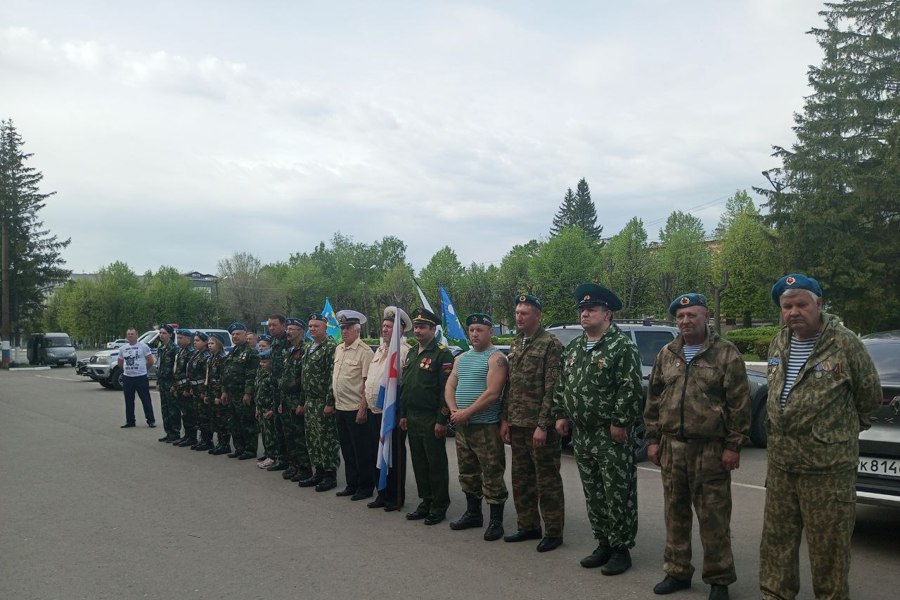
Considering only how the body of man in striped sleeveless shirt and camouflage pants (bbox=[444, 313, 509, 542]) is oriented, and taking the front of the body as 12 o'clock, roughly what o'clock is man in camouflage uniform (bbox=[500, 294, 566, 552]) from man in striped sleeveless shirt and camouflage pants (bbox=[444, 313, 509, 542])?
man in camouflage uniform (bbox=[500, 294, 566, 552]) is roughly at 9 o'clock from man in striped sleeveless shirt and camouflage pants (bbox=[444, 313, 509, 542]).

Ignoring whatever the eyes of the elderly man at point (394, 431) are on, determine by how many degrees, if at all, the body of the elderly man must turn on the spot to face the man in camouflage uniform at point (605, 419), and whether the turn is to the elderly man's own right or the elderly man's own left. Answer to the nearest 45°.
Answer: approximately 90° to the elderly man's own left

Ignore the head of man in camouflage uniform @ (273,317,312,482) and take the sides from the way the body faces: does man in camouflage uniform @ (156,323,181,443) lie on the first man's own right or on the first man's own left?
on the first man's own right

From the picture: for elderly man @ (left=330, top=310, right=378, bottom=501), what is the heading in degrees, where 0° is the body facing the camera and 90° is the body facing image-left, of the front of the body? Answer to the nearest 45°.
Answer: approximately 45°

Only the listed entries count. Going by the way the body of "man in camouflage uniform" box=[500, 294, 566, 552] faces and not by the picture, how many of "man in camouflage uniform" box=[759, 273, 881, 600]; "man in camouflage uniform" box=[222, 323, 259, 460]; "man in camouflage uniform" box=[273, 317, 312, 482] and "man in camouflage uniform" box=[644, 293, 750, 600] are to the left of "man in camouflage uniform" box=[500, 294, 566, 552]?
2

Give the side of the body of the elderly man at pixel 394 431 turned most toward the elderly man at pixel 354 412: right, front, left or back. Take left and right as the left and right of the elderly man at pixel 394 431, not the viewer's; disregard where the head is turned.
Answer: right

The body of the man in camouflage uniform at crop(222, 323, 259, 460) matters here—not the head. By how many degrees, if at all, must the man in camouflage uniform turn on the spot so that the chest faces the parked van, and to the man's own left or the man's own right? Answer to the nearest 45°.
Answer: approximately 135° to the man's own right

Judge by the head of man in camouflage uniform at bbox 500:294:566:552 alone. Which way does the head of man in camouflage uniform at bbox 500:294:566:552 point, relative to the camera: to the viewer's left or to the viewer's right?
to the viewer's left

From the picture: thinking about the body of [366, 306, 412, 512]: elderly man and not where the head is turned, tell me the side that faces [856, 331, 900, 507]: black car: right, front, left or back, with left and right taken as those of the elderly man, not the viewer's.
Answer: left
